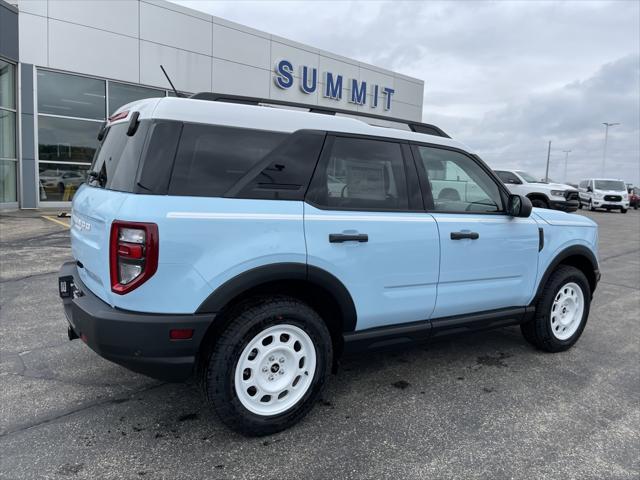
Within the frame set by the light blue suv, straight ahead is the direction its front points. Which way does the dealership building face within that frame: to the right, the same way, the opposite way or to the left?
to the right

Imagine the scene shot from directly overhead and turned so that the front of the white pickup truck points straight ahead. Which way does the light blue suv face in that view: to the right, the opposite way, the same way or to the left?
to the left

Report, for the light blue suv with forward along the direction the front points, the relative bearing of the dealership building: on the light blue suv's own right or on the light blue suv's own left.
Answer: on the light blue suv's own left

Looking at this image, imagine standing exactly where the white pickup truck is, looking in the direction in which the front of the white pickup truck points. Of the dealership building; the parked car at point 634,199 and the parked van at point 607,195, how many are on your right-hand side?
1

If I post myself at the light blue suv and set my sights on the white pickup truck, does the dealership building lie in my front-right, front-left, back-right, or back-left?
front-left

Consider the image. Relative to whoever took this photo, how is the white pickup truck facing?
facing the viewer and to the right of the viewer

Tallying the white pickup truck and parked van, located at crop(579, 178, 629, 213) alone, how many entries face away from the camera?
0

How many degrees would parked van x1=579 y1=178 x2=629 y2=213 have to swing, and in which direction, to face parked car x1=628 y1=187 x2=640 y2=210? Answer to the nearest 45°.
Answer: approximately 135° to its left

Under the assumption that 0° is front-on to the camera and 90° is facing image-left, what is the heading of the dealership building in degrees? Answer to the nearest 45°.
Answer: approximately 315°

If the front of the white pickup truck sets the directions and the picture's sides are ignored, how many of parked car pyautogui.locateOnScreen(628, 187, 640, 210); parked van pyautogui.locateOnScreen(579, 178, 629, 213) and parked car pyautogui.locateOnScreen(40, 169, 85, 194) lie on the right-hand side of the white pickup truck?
1

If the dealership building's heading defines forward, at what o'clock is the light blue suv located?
The light blue suv is roughly at 1 o'clock from the dealership building.

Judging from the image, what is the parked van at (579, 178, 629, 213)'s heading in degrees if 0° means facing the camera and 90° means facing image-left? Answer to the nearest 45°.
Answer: approximately 315°

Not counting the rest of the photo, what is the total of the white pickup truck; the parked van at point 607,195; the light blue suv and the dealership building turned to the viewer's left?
0

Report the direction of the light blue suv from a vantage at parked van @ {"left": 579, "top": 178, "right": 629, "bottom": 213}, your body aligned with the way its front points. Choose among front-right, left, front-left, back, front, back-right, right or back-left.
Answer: front-right

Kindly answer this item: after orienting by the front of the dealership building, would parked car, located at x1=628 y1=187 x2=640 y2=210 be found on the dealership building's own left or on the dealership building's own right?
on the dealership building's own left

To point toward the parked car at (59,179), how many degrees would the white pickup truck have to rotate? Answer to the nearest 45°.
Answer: approximately 90° to its right

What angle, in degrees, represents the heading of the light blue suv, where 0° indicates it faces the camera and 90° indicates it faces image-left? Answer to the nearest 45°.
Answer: approximately 225°
